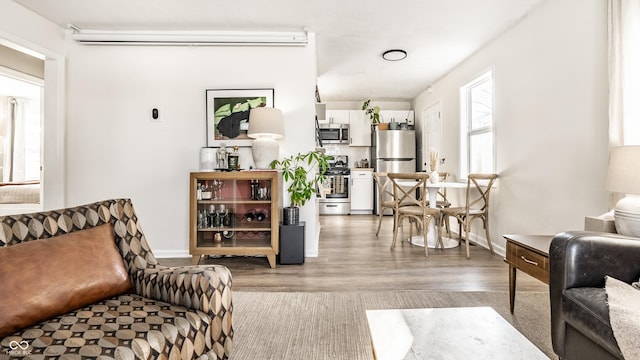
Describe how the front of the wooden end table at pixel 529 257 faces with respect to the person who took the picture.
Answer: facing the viewer and to the left of the viewer

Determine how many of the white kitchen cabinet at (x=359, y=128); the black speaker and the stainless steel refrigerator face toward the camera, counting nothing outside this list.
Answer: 3

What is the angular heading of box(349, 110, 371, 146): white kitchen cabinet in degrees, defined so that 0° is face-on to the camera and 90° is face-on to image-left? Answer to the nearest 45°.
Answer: approximately 0°

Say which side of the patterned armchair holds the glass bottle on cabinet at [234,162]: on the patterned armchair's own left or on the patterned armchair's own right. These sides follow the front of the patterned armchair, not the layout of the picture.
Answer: on the patterned armchair's own left

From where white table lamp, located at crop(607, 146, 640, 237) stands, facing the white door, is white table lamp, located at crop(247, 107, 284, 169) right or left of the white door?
left

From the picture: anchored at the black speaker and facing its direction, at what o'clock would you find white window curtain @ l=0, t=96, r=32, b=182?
The white window curtain is roughly at 4 o'clock from the black speaker.

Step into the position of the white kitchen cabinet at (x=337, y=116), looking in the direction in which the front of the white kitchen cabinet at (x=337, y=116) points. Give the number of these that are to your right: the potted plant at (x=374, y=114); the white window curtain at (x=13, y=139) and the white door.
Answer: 1

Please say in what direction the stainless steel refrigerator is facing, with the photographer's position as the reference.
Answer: facing the viewer

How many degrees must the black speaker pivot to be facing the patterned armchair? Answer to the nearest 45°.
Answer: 0° — it already faces it

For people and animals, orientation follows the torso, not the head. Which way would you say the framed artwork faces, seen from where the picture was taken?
facing the viewer

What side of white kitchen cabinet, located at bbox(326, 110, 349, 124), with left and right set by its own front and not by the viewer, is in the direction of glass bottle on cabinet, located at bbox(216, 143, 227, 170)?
front

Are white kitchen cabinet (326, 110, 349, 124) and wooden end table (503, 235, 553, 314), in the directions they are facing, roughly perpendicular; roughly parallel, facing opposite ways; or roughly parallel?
roughly perpendicular

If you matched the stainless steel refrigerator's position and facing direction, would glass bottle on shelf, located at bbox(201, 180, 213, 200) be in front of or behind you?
in front

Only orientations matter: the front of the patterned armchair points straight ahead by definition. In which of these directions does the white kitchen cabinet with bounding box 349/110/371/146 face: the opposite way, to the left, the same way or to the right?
to the right

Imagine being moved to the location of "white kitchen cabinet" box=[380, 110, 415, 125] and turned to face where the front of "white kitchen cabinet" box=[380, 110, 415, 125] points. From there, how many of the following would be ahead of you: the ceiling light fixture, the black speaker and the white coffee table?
3

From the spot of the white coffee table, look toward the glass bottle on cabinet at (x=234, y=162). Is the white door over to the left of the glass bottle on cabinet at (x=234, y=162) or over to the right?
right

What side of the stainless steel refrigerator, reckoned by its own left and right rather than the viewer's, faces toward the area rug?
front

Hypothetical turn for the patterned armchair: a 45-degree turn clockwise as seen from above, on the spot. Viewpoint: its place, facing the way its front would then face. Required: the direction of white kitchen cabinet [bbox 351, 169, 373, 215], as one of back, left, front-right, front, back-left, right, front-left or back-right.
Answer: back-left

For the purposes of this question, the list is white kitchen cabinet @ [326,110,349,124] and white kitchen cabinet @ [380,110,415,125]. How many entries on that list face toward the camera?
2

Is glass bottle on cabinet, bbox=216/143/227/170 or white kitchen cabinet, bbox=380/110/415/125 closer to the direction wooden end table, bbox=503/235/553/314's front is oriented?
the glass bottle on cabinet
